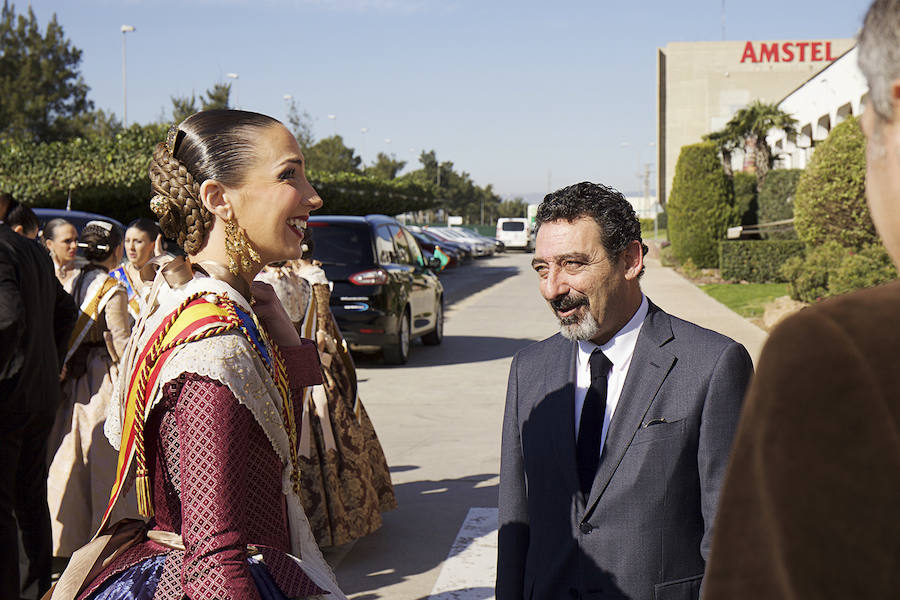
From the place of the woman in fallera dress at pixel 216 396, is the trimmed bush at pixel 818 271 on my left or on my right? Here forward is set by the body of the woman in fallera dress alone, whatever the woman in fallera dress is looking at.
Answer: on my left

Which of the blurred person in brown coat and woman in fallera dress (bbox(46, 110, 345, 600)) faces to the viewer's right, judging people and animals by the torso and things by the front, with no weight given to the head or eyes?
the woman in fallera dress

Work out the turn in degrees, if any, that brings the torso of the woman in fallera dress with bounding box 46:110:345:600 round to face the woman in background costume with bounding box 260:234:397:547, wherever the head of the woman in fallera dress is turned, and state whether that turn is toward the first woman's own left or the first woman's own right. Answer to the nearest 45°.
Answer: approximately 90° to the first woman's own left

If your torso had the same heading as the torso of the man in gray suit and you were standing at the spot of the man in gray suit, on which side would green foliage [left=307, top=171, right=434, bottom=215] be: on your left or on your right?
on your right

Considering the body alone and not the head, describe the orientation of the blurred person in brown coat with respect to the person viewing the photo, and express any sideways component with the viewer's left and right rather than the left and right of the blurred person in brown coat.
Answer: facing away from the viewer and to the left of the viewer

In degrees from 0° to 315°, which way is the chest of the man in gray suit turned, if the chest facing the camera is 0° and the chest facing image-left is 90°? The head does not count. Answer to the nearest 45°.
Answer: approximately 45°

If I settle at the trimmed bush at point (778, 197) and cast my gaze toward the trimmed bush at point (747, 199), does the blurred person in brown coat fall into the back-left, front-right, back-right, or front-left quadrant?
back-left

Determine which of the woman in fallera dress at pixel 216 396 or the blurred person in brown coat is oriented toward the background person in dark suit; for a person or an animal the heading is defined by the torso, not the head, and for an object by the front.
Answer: the blurred person in brown coat

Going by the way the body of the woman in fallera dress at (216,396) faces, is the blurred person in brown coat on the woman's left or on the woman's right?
on the woman's right

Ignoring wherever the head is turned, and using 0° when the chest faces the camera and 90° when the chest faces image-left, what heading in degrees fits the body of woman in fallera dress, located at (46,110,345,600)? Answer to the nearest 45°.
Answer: approximately 270°
